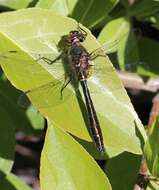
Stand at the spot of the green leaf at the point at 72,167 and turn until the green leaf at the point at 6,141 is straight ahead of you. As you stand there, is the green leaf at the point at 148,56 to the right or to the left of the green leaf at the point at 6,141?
right

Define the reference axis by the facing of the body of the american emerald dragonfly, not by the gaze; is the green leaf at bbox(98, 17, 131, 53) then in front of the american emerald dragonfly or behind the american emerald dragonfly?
in front

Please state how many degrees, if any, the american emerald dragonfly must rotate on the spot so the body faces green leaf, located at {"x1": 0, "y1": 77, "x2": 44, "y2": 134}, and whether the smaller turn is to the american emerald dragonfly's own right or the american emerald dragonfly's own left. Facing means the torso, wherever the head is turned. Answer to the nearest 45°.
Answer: approximately 45° to the american emerald dragonfly's own left

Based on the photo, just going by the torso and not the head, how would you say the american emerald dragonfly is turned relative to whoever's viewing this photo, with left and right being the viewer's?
facing away from the viewer

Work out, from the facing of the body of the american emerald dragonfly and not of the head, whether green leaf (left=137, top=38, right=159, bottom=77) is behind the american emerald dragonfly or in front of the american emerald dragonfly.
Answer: in front

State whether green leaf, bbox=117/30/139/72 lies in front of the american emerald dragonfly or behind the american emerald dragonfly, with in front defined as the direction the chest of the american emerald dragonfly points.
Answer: in front
